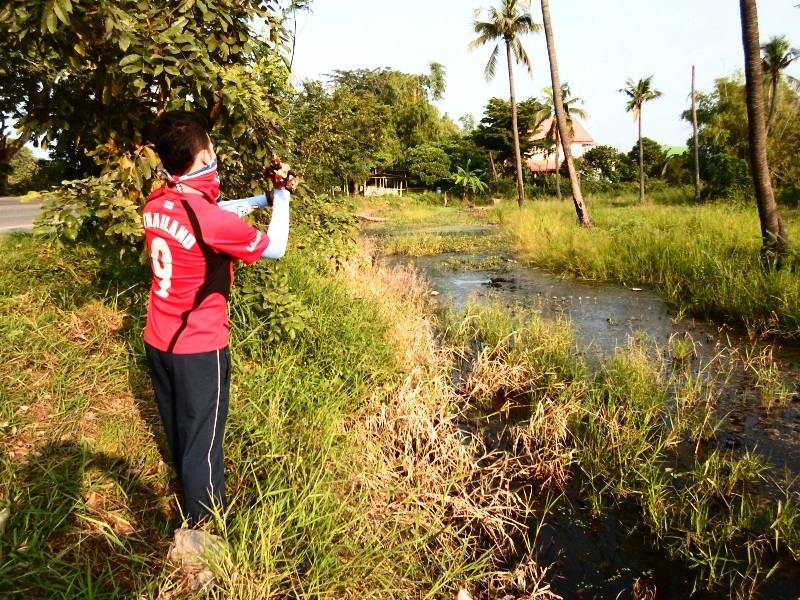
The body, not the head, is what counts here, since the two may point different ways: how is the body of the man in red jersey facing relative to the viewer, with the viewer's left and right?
facing away from the viewer and to the right of the viewer

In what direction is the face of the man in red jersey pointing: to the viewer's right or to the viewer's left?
to the viewer's right

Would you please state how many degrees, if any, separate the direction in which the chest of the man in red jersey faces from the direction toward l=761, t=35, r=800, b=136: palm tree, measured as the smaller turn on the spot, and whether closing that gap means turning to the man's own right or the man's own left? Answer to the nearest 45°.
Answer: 0° — they already face it
